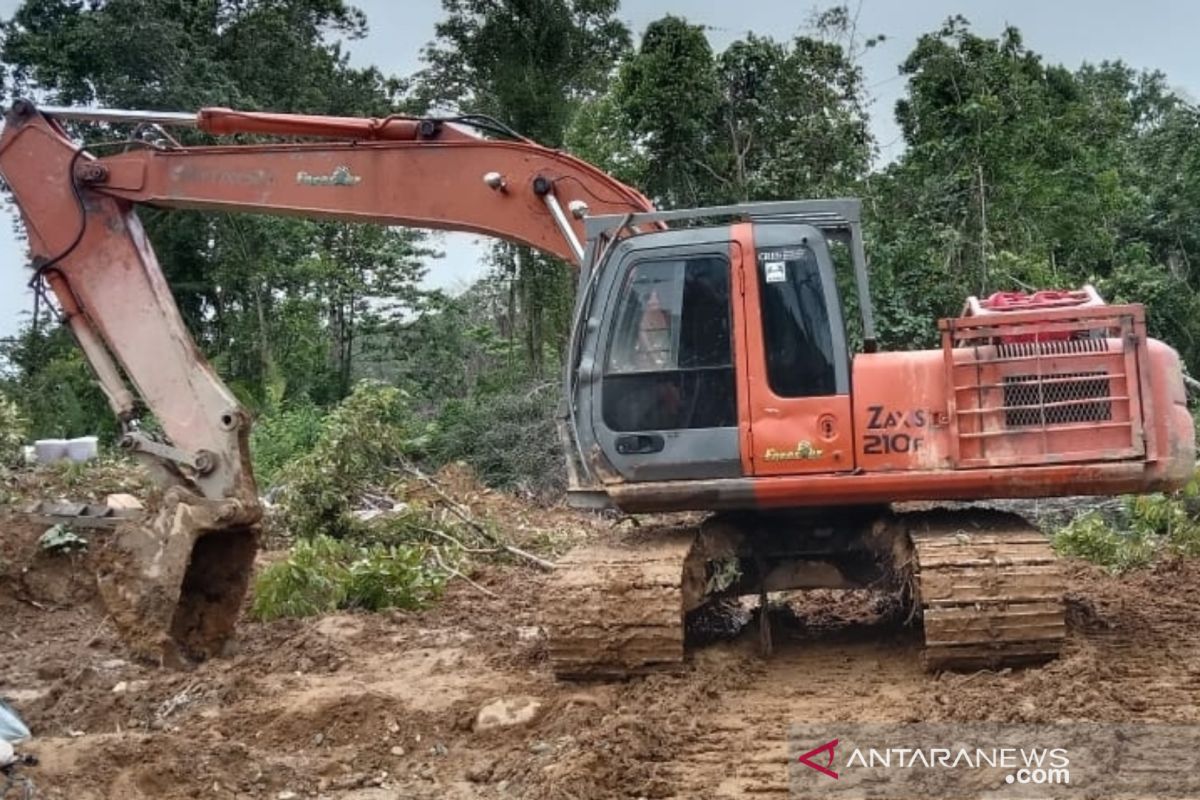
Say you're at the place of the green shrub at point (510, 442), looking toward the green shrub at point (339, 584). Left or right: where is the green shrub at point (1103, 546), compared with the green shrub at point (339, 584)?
left

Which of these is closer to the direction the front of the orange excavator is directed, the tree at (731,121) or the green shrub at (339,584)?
the green shrub

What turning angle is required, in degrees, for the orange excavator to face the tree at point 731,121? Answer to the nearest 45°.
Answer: approximately 90° to its right

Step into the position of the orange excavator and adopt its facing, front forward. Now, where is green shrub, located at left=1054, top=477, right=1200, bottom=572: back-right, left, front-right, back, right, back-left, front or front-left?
back-right

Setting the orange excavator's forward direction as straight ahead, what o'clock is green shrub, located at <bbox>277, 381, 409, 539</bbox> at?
The green shrub is roughly at 2 o'clock from the orange excavator.

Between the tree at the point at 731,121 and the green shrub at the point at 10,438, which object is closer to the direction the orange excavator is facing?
the green shrub

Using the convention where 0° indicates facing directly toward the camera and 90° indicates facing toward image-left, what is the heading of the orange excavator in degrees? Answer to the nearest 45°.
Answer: approximately 90°

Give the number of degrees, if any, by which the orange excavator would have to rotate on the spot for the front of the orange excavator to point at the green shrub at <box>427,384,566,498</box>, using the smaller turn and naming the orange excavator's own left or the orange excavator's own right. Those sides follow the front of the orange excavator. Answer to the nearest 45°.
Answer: approximately 90° to the orange excavator's own right

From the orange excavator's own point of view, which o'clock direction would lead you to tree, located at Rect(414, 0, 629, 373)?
The tree is roughly at 3 o'clock from the orange excavator.

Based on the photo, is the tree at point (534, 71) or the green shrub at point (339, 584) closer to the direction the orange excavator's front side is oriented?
the green shrub

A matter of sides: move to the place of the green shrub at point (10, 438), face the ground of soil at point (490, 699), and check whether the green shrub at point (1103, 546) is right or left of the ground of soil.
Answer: left

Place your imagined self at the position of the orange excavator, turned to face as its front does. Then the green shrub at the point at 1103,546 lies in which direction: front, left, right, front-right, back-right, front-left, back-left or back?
back-right
